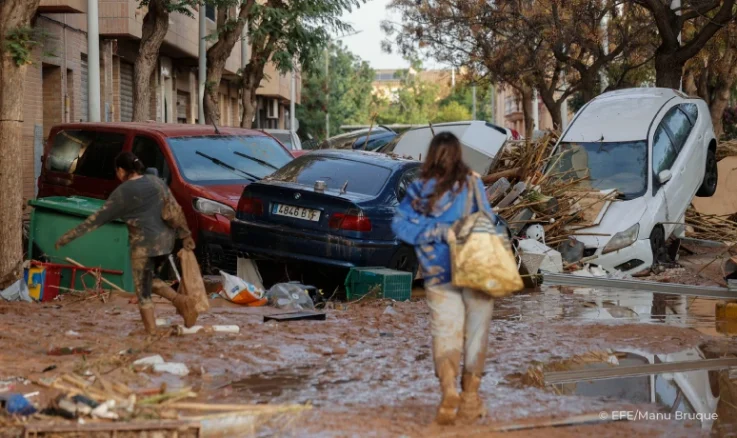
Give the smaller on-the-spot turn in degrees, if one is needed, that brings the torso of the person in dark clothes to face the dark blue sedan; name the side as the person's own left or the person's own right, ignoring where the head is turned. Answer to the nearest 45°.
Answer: approximately 90° to the person's own right

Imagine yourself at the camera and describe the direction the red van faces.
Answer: facing the viewer and to the right of the viewer

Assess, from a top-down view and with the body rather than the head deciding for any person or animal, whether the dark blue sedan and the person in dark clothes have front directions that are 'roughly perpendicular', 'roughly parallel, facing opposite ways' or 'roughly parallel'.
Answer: roughly perpendicular

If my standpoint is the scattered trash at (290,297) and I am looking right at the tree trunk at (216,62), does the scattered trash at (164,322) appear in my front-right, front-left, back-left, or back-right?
back-left

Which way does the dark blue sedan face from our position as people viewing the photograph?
facing away from the viewer and to the right of the viewer

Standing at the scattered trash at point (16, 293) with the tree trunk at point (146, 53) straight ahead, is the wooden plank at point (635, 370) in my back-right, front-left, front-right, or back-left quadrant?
back-right

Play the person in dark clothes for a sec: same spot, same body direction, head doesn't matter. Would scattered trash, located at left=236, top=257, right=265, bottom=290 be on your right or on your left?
on your right

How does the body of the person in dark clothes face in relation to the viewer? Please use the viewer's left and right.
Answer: facing away from the viewer and to the left of the viewer

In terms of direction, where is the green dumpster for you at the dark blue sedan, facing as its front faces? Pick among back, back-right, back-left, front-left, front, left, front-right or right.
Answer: back-left

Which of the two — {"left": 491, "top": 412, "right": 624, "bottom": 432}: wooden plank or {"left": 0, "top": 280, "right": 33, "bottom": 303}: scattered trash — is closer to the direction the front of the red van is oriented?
the wooden plank

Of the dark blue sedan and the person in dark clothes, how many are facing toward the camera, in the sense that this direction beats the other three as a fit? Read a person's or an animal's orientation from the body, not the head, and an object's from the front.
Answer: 0
